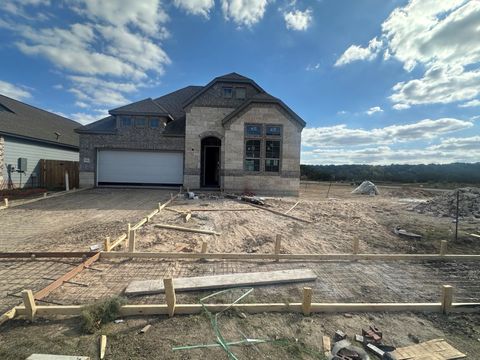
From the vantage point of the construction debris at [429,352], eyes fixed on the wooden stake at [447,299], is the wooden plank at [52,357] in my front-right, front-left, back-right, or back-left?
back-left

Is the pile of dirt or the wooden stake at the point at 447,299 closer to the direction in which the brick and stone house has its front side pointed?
the wooden stake

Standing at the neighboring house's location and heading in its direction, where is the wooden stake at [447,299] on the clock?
The wooden stake is roughly at 10 o'clock from the neighboring house.

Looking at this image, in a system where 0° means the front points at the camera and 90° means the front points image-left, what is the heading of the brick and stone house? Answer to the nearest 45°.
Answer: approximately 0°

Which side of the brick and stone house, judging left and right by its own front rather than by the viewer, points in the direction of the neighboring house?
right

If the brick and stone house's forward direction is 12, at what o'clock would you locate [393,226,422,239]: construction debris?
The construction debris is roughly at 11 o'clock from the brick and stone house.

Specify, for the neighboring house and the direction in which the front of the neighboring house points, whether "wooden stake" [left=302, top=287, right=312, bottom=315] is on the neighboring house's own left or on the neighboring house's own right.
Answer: on the neighboring house's own left

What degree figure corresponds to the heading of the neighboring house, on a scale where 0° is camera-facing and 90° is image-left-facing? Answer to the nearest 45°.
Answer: approximately 45°

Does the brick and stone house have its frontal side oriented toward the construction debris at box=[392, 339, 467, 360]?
yes

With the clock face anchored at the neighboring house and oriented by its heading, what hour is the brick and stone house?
The brick and stone house is roughly at 9 o'clock from the neighboring house.

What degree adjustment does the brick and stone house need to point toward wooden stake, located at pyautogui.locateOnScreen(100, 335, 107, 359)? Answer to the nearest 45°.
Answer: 0° — it already faces it

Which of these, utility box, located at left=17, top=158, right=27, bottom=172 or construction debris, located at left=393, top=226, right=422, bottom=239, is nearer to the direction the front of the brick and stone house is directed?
the construction debris

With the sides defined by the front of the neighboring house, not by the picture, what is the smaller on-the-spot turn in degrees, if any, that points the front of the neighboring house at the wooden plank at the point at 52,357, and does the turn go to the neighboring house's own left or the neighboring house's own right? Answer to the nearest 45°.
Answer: approximately 45° to the neighboring house's own left
